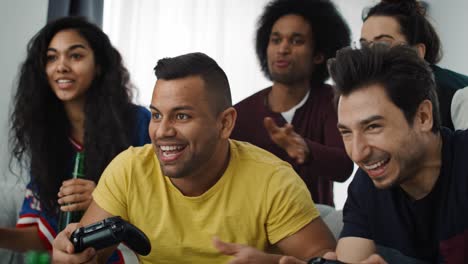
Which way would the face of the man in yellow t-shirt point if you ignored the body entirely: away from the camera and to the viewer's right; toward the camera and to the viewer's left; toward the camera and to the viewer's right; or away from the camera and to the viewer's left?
toward the camera and to the viewer's left

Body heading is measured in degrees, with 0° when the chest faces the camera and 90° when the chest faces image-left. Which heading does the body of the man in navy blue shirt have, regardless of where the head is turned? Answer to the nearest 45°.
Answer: approximately 45°

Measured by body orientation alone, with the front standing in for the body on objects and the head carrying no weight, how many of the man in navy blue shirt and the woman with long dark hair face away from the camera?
0

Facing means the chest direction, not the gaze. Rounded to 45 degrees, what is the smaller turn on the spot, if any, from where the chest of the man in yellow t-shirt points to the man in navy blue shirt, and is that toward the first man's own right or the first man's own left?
approximately 90° to the first man's own left

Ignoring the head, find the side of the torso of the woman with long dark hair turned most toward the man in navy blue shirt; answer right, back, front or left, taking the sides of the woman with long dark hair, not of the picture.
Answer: left

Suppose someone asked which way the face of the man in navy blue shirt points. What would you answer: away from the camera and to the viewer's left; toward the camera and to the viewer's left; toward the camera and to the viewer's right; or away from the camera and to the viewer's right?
toward the camera and to the viewer's left

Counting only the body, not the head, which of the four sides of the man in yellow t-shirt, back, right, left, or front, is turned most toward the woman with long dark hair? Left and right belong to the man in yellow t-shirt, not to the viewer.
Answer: right

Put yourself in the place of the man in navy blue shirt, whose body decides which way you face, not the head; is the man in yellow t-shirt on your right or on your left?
on your right

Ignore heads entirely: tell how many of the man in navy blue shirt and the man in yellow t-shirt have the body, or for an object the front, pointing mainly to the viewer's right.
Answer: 0

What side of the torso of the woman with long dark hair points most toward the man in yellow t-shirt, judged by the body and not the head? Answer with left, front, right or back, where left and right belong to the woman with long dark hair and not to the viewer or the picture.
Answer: left
